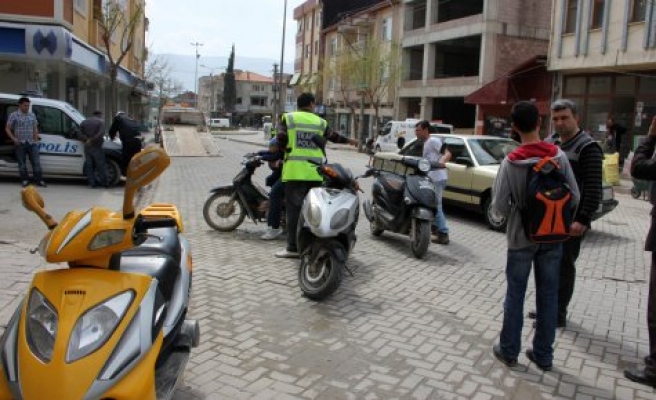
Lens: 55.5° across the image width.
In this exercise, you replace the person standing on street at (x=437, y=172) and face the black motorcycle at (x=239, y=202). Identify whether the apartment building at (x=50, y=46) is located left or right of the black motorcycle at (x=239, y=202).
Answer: right

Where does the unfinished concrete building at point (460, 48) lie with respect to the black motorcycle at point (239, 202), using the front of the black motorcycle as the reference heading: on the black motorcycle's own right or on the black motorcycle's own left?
on the black motorcycle's own right

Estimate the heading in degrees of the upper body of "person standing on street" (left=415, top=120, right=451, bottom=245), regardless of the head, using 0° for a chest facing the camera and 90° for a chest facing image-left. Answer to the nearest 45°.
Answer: approximately 90°

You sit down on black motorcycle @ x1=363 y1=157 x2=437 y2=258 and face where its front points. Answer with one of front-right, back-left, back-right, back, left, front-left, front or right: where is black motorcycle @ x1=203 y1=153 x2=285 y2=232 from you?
back-right

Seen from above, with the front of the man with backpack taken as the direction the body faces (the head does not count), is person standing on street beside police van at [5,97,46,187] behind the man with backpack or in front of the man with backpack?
in front

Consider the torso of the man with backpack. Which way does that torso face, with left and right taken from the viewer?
facing away from the viewer and to the left of the viewer

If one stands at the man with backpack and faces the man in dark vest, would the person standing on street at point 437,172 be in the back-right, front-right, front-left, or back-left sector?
front-left

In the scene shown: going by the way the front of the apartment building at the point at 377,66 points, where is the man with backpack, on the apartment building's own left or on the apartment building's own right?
on the apartment building's own left

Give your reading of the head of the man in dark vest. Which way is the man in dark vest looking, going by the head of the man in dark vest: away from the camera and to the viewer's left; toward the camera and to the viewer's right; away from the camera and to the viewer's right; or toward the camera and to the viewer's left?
toward the camera and to the viewer's left

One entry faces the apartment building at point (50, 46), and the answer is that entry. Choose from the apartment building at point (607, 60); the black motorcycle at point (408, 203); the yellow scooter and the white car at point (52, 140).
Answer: the apartment building at point (607, 60)

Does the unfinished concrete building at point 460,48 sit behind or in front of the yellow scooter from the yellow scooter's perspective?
behind

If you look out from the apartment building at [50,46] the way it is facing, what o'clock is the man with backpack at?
The man with backpack is roughly at 1 o'clock from the apartment building.

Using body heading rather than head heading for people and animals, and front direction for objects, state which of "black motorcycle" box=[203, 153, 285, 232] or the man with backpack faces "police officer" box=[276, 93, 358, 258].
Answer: the man with backpack

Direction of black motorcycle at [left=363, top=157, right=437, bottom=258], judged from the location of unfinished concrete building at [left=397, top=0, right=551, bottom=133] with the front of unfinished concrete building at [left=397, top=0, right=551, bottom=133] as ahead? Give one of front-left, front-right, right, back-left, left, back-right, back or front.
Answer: front-left

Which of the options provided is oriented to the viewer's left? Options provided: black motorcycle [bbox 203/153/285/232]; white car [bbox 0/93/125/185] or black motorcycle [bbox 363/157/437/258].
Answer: black motorcycle [bbox 203/153/285/232]

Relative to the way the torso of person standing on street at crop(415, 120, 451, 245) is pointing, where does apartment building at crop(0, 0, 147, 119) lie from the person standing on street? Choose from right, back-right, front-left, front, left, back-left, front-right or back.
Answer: front-right

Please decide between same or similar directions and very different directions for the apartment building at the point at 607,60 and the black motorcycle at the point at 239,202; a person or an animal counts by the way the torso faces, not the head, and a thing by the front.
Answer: same or similar directions

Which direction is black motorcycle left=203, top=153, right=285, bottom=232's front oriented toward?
to the viewer's left
